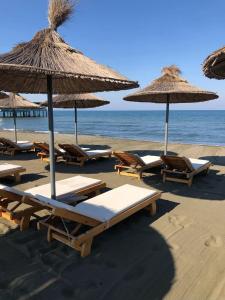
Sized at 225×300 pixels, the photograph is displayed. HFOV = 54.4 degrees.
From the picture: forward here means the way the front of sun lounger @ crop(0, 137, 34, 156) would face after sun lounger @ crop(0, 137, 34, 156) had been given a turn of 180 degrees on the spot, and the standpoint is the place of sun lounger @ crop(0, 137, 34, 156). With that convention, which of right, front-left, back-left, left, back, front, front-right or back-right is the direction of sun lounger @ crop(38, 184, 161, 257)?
left

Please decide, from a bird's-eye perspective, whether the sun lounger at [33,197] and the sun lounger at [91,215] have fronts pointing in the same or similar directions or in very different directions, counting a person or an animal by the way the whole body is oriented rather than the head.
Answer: same or similar directions

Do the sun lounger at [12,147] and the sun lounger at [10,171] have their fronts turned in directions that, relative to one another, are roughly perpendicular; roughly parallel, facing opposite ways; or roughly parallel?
roughly parallel

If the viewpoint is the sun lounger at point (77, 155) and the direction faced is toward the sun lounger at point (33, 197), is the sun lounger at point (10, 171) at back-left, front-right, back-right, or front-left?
front-right

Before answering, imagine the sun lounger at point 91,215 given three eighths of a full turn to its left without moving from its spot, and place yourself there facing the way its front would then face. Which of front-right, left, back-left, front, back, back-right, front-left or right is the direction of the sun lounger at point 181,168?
back-right

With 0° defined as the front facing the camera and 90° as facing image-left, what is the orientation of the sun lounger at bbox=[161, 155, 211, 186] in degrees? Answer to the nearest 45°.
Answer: approximately 225°

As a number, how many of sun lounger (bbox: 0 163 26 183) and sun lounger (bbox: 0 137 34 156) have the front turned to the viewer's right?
2

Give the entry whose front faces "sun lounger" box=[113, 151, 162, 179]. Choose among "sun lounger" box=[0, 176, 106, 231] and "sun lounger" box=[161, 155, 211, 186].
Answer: "sun lounger" box=[0, 176, 106, 231]

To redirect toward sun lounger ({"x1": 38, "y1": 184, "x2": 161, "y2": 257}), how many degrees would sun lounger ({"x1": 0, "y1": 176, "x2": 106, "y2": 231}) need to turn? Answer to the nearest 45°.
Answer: approximately 90° to its right

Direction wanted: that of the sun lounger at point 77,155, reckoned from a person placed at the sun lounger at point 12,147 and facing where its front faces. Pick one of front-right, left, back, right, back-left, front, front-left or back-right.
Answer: front-right

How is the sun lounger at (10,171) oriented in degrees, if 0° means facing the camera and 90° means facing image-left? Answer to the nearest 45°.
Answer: approximately 270°

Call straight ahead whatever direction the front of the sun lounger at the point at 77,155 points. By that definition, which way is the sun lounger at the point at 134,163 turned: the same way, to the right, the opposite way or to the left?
the same way

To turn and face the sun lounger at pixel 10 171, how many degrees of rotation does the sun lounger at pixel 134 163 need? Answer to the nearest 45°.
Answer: approximately 135° to its left

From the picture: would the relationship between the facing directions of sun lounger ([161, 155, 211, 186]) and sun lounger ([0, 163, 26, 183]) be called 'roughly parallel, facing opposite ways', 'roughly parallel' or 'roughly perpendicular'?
roughly parallel

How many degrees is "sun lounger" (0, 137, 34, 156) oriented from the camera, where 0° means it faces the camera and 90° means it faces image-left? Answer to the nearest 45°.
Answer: approximately 270°

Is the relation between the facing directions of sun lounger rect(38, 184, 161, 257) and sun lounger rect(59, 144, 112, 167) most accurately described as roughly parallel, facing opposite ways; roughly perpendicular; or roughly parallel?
roughly parallel

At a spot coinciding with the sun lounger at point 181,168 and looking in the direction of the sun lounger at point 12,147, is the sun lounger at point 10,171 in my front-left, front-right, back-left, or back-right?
front-left

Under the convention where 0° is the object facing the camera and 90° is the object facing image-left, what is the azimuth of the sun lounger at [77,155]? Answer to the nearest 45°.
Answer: approximately 225°

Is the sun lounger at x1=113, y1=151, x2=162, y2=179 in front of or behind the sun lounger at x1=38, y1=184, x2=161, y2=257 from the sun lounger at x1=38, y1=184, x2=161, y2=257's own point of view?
in front
